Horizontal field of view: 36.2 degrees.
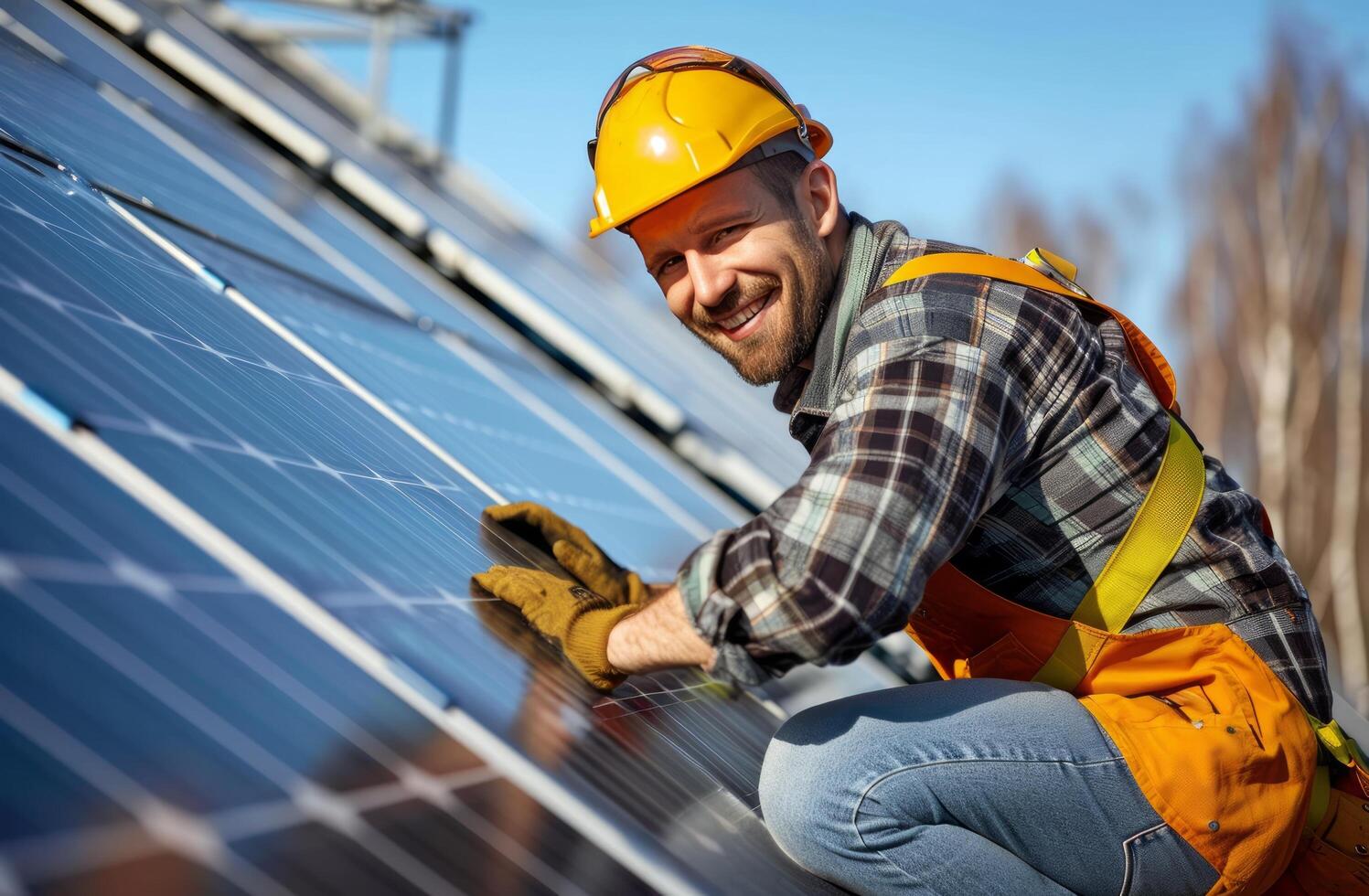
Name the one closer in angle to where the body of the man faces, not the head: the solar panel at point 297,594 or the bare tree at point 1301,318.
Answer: the solar panel

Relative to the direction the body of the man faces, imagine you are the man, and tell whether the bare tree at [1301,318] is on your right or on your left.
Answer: on your right

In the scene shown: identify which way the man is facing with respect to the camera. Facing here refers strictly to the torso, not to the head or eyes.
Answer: to the viewer's left

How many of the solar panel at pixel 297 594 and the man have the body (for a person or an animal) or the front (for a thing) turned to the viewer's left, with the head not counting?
1

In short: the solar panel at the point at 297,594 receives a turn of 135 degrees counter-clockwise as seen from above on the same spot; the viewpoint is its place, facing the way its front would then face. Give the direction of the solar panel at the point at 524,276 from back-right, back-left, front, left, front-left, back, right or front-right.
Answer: front

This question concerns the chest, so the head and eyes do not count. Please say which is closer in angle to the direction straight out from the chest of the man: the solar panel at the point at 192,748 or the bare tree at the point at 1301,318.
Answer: the solar panel
